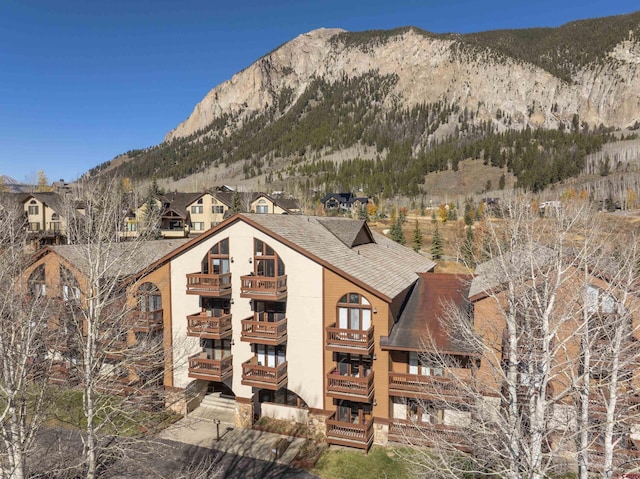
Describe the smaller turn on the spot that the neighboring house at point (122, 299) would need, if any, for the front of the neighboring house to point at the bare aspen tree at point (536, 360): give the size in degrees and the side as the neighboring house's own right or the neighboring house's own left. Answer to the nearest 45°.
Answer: approximately 90° to the neighboring house's own left

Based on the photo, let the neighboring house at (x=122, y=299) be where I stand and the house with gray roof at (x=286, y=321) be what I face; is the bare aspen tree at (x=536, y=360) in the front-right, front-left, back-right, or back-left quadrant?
front-right

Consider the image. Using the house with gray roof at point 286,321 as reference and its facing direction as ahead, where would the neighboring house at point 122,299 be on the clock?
The neighboring house is roughly at 2 o'clock from the house with gray roof.

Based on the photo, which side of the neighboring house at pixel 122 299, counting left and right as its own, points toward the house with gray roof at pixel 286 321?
left

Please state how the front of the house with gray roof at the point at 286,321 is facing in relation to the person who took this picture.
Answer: facing the viewer and to the left of the viewer

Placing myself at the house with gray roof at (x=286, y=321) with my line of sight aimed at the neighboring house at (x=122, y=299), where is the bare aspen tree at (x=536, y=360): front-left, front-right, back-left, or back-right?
back-left

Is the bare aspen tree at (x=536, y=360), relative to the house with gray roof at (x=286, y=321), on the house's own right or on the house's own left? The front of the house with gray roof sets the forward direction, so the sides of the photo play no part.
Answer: on the house's own left

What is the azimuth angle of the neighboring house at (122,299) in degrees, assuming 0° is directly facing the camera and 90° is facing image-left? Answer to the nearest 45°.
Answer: approximately 45°

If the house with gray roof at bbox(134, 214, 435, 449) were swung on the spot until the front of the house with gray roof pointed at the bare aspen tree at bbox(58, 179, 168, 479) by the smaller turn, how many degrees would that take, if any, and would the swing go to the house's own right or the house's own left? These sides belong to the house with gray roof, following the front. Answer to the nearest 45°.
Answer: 0° — it already faces it

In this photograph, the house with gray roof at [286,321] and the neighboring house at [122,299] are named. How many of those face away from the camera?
0
